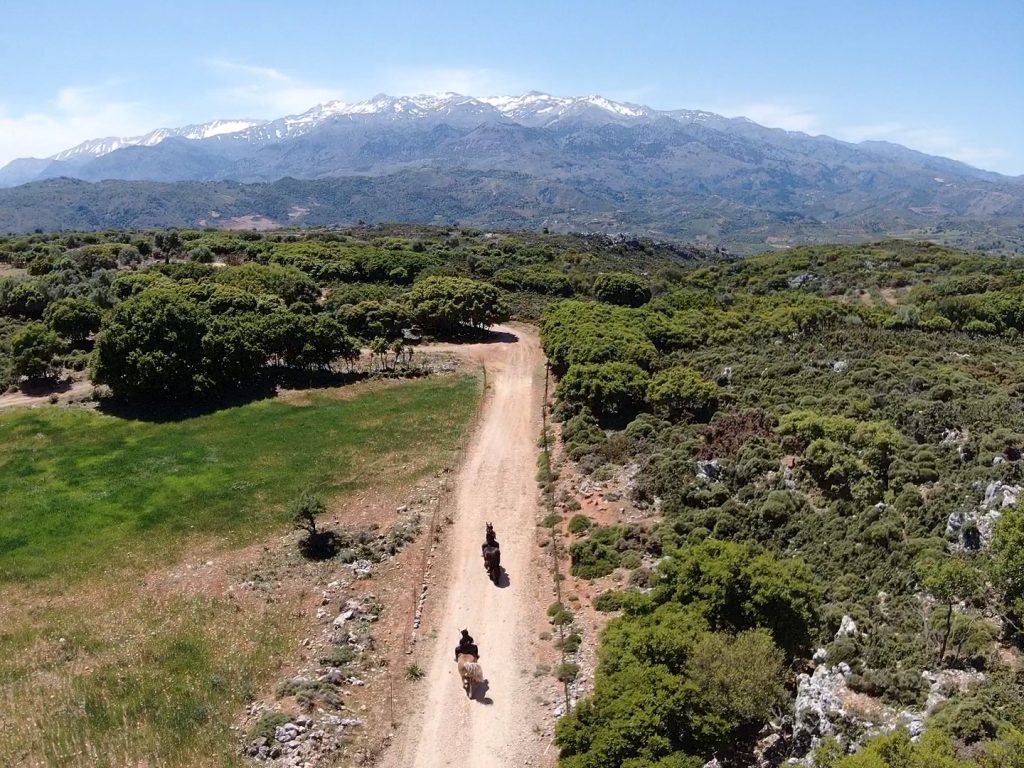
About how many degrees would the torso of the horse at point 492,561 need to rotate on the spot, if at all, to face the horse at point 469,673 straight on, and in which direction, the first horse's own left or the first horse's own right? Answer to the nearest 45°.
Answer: approximately 180°

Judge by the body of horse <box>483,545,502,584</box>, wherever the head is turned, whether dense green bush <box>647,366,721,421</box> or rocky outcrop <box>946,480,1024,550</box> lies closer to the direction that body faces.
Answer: the dense green bush

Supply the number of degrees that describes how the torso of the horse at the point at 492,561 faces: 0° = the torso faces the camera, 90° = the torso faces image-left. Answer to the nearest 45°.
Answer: approximately 180°

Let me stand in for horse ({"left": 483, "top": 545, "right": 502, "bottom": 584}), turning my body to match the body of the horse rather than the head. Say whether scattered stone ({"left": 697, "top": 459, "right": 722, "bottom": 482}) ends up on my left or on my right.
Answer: on my right

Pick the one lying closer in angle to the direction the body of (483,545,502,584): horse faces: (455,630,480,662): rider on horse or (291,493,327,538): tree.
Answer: the tree

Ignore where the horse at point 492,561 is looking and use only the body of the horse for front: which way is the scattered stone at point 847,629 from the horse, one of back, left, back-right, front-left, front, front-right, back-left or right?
back-right

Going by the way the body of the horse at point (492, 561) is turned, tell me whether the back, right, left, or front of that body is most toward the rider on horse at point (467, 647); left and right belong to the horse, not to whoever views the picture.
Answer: back

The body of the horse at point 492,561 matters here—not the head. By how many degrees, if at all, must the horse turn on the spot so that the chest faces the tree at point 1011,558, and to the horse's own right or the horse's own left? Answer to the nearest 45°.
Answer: approximately 135° to the horse's own right
